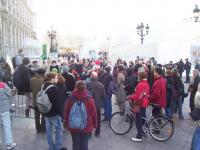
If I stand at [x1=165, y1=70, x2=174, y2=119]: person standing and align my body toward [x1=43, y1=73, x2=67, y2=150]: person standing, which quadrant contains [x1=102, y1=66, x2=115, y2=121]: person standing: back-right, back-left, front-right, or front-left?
front-right

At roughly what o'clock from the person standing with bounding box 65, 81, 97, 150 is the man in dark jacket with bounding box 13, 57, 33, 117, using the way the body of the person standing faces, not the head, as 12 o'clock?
The man in dark jacket is roughly at 11 o'clock from the person standing.

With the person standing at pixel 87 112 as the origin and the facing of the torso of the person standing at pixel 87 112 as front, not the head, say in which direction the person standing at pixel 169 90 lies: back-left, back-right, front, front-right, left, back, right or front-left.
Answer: front-right

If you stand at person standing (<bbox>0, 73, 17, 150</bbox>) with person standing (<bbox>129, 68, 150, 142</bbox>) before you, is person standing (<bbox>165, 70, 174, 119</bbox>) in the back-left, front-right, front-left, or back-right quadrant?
front-left

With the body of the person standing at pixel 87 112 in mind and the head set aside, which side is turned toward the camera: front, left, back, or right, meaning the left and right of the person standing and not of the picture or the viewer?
back

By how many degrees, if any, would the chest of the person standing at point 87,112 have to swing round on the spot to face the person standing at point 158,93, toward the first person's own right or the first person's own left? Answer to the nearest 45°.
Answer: approximately 45° to the first person's own right

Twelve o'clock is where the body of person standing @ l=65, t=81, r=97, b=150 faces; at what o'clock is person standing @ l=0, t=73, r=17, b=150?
person standing @ l=0, t=73, r=17, b=150 is roughly at 10 o'clock from person standing @ l=65, t=81, r=97, b=150.

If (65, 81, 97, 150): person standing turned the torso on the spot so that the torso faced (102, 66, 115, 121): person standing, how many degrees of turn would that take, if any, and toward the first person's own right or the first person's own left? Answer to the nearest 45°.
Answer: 0° — they already face them
